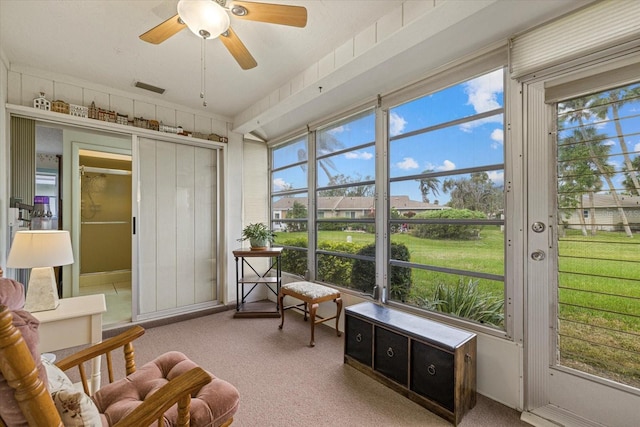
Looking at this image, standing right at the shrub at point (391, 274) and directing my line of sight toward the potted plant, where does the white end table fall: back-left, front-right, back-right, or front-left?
front-left

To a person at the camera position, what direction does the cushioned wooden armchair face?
facing away from the viewer and to the right of the viewer

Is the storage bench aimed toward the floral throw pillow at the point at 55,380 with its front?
yes

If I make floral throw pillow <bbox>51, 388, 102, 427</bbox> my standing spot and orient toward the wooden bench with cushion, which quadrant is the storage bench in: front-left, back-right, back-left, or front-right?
front-right

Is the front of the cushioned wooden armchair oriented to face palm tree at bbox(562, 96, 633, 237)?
no

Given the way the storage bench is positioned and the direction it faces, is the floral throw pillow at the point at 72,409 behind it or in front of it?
in front

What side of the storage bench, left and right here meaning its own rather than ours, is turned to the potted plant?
right

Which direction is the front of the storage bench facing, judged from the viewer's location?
facing the viewer and to the left of the viewer

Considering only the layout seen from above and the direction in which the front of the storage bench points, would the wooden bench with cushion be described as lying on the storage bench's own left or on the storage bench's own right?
on the storage bench's own right

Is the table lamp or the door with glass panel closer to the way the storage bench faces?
the table lamp

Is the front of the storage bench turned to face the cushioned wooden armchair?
yes
